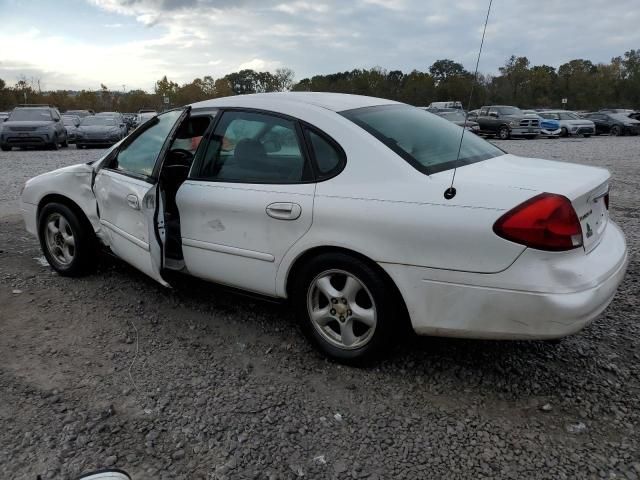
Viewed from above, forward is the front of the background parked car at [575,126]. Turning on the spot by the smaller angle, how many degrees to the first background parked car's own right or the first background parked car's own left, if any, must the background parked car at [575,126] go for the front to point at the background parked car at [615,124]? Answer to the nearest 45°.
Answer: approximately 90° to the first background parked car's own left

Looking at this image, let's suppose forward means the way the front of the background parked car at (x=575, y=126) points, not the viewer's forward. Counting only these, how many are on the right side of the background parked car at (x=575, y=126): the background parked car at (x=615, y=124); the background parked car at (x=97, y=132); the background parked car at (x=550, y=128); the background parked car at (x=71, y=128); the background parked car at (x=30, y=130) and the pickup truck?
5

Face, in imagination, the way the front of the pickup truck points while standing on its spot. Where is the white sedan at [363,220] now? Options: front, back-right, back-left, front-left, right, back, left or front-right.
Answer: front-right

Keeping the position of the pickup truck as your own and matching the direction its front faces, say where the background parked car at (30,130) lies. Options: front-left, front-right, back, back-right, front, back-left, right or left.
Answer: right

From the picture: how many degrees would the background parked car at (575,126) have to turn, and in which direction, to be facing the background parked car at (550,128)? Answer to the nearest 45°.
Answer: approximately 90° to its right

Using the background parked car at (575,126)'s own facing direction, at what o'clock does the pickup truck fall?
The pickup truck is roughly at 3 o'clock from the background parked car.

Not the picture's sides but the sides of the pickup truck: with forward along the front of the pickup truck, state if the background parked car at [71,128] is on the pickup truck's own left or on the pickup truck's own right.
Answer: on the pickup truck's own right

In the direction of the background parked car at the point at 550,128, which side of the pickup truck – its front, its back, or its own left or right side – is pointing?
left

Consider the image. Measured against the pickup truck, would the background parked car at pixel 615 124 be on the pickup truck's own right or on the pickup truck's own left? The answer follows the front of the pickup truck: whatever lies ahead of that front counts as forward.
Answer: on the pickup truck's own left

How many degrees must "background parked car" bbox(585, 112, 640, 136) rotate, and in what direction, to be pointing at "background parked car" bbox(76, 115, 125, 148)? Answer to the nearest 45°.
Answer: approximately 90° to its right

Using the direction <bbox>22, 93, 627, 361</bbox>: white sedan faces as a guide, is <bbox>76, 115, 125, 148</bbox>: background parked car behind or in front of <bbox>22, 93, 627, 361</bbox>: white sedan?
in front

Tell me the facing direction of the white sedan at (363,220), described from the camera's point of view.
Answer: facing away from the viewer and to the left of the viewer
